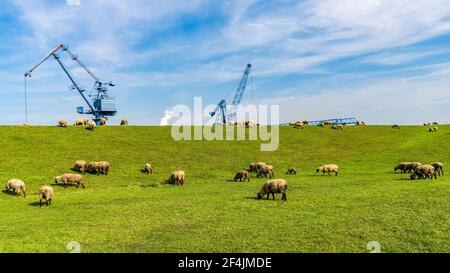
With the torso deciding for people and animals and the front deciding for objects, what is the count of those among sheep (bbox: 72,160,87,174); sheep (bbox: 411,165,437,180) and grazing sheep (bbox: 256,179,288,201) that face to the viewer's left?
3

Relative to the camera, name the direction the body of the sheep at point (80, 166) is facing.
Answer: to the viewer's left

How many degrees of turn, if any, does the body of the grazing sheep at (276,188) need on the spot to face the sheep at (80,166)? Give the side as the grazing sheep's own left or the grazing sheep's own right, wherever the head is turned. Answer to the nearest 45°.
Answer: approximately 45° to the grazing sheep's own right

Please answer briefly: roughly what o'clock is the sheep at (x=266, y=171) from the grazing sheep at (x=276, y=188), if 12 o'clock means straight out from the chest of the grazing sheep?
The sheep is roughly at 3 o'clock from the grazing sheep.

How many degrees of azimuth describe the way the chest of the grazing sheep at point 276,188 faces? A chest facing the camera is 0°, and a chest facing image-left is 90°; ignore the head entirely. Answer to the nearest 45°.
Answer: approximately 90°

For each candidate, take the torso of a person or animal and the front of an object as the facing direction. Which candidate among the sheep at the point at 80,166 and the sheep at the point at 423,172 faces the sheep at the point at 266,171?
the sheep at the point at 423,172

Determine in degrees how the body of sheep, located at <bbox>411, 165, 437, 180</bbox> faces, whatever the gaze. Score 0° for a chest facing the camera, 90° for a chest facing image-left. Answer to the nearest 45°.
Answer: approximately 90°

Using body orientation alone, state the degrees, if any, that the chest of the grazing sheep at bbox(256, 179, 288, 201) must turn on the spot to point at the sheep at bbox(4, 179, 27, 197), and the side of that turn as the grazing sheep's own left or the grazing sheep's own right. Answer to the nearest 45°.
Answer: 0° — it already faces it

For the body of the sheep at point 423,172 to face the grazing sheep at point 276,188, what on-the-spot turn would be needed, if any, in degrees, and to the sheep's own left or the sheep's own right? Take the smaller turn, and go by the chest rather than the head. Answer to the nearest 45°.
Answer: approximately 45° to the sheep's own left

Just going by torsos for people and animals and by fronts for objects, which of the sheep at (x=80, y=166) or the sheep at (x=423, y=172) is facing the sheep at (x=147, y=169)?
the sheep at (x=423, y=172)

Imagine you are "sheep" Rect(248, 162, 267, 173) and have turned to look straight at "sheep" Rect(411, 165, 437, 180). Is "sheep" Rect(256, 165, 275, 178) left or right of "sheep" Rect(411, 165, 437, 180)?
right

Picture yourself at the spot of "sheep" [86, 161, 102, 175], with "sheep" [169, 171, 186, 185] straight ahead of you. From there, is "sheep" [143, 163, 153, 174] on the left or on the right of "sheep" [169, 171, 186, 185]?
left

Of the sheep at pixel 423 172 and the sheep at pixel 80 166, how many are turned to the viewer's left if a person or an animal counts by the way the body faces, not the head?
2
